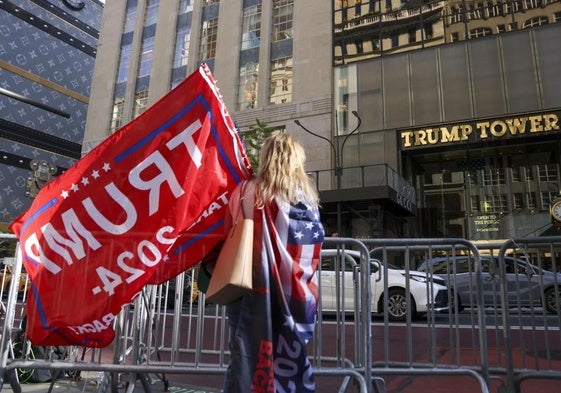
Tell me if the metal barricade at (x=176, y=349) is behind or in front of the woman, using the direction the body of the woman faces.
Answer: in front

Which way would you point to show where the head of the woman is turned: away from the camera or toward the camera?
away from the camera

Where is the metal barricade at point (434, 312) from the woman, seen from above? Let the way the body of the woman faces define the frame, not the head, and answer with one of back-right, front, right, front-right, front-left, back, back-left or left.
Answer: front-right

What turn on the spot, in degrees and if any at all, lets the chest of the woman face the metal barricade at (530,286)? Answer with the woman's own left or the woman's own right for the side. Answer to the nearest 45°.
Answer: approximately 45° to the woman's own right

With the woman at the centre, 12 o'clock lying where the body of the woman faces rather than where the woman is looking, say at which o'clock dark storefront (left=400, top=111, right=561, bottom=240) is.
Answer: The dark storefront is roughly at 1 o'clock from the woman.

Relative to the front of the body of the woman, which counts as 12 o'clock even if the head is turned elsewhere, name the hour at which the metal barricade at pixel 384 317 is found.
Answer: The metal barricade is roughly at 1 o'clock from the woman.

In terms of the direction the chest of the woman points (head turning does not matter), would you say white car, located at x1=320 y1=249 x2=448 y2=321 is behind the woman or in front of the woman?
in front

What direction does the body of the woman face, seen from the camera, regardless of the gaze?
away from the camera
